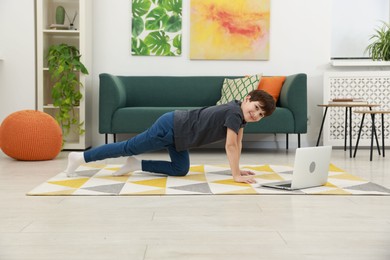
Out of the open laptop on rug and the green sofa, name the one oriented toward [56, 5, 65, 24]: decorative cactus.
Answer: the open laptop on rug

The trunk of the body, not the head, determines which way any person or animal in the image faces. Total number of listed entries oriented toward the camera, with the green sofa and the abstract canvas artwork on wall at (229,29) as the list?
2

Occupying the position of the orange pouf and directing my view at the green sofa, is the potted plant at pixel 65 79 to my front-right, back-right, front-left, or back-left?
front-left

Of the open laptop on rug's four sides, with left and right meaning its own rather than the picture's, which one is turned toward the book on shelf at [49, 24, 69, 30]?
front

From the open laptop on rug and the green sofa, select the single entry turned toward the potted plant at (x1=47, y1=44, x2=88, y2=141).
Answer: the open laptop on rug

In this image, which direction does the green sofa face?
toward the camera

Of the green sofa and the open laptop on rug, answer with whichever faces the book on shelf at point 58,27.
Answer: the open laptop on rug

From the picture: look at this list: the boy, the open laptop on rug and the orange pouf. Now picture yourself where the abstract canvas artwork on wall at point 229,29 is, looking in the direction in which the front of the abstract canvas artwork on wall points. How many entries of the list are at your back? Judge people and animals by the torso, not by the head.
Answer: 0

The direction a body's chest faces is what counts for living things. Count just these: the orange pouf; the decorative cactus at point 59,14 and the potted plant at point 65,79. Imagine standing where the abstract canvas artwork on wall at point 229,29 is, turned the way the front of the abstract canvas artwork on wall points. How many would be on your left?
0

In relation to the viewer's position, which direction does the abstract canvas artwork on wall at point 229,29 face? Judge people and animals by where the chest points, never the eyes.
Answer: facing the viewer

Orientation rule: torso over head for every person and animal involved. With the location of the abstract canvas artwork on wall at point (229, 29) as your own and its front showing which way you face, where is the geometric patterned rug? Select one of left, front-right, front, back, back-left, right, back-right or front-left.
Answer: front

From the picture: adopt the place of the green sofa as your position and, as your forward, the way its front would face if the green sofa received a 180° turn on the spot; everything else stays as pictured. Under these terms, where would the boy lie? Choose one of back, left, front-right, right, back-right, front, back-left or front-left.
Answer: back

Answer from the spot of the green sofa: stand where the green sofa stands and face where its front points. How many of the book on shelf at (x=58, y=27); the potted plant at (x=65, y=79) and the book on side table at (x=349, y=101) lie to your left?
1

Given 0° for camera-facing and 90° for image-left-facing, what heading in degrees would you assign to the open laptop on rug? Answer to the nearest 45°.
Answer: approximately 135°

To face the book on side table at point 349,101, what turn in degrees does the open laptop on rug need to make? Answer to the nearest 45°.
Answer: approximately 45° to its right

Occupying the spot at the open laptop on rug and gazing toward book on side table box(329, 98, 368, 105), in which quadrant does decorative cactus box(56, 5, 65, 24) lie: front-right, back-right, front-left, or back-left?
front-left

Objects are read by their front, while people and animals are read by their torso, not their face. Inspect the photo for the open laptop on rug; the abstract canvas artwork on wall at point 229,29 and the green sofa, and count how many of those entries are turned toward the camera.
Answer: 2

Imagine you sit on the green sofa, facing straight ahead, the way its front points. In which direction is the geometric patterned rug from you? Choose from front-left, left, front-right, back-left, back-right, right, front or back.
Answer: front

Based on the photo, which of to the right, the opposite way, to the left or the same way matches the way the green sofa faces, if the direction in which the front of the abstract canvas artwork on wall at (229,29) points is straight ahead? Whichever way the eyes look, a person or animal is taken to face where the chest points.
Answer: the same way

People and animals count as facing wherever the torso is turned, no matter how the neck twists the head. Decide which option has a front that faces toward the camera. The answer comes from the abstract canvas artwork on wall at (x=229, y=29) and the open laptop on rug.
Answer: the abstract canvas artwork on wall
